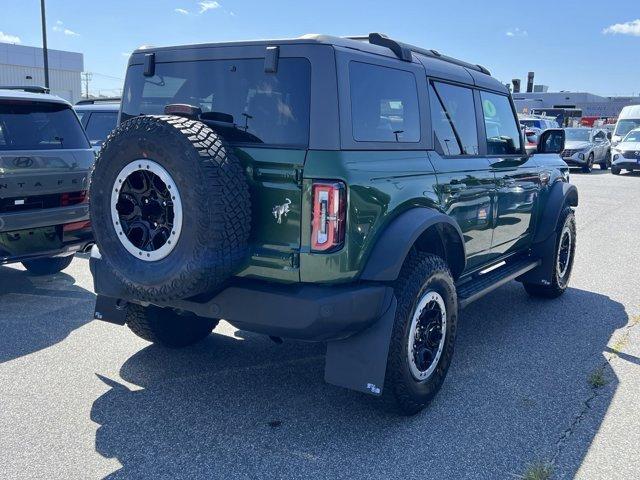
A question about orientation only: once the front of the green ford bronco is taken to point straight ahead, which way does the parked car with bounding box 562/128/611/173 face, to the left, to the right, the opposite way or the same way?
the opposite way

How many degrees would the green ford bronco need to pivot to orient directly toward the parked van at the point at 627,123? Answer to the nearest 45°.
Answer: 0° — it already faces it

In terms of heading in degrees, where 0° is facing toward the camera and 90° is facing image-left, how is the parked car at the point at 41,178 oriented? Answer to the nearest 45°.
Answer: approximately 180°

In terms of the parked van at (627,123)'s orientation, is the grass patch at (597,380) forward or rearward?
forward

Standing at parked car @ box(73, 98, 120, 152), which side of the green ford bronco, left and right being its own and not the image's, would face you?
left

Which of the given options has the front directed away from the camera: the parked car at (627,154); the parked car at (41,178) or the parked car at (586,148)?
the parked car at (41,178)

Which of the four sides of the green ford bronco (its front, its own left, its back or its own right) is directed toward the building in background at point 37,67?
left

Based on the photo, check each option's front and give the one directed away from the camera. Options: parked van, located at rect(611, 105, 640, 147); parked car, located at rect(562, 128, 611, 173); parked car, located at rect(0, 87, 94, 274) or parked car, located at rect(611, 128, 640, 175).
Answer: parked car, located at rect(0, 87, 94, 274)

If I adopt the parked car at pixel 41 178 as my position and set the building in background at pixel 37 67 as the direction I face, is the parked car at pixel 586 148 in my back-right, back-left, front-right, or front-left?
front-right

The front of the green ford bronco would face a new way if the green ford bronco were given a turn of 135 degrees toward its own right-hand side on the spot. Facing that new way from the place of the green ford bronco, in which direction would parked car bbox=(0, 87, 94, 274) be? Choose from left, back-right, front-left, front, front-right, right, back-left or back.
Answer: back-right

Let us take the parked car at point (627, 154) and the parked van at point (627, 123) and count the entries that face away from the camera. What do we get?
0

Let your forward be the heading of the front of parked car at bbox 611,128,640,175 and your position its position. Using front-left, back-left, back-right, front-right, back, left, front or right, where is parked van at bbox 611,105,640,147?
back-right

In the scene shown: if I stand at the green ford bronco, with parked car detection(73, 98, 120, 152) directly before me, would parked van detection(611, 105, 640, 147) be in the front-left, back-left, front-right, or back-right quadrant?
front-right

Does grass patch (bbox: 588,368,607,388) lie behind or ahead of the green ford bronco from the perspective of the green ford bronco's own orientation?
ahead

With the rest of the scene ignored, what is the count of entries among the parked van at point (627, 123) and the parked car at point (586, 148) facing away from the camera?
0

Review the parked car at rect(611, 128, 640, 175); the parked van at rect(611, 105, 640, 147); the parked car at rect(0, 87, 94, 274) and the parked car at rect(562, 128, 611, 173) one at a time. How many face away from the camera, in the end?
1

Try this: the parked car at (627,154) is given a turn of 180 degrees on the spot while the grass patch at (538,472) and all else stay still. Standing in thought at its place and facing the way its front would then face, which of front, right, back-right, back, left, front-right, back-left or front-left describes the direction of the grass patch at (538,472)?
back-right
